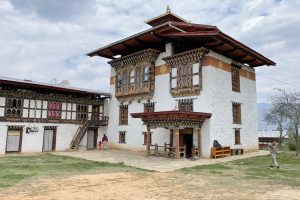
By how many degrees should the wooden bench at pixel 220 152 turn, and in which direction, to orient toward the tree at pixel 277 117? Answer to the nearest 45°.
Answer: approximately 90° to its left

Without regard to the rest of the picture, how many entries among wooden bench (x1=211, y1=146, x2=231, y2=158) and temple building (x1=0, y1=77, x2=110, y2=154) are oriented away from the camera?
0

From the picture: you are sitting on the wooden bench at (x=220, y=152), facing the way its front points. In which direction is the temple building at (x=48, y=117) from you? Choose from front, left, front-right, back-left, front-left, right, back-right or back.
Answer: back-right

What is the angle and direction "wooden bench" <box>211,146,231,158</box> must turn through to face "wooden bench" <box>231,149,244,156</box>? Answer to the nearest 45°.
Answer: approximately 90° to its left

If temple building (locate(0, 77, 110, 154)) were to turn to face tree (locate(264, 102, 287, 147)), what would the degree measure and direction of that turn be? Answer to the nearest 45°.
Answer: approximately 45° to its left

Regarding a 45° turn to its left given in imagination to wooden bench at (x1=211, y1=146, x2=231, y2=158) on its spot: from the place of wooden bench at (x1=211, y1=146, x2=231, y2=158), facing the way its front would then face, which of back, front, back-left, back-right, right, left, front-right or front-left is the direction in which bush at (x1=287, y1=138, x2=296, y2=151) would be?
front-left

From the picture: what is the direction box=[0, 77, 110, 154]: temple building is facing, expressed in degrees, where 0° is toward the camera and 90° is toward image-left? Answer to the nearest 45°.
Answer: approximately 315°

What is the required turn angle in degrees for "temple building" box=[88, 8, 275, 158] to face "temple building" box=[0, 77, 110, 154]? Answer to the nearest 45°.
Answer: approximately 45° to its right

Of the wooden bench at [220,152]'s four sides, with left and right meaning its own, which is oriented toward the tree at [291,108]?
left

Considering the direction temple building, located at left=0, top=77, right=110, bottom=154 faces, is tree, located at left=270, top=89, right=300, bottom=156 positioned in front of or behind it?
in front

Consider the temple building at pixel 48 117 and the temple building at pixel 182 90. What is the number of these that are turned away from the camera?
0

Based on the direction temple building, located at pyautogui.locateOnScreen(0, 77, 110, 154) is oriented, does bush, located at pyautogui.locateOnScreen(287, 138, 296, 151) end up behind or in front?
in front
